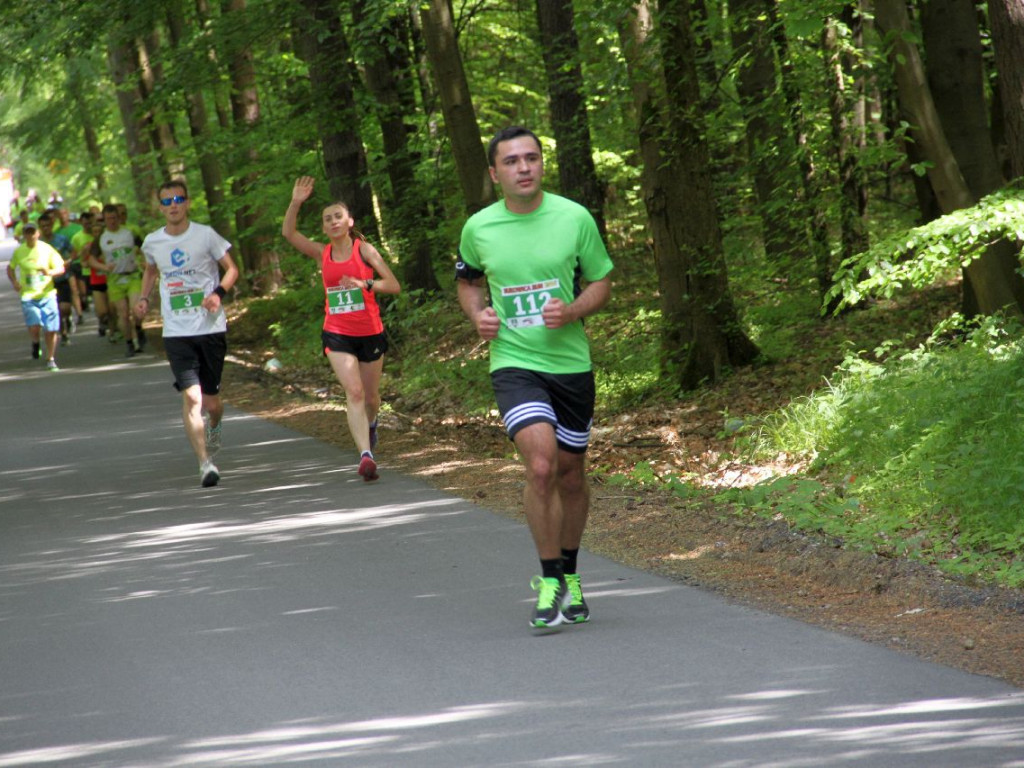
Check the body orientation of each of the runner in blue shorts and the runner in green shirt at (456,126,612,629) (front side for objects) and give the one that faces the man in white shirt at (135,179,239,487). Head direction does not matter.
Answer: the runner in blue shorts

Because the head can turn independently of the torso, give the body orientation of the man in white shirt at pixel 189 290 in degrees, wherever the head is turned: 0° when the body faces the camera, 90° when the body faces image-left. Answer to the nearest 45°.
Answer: approximately 0°

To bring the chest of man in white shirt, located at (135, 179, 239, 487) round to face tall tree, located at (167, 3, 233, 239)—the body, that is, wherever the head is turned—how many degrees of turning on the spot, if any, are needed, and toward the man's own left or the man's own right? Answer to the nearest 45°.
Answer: approximately 180°

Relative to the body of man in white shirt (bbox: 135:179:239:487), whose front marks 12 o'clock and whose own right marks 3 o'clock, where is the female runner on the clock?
The female runner is roughly at 10 o'clock from the man in white shirt.

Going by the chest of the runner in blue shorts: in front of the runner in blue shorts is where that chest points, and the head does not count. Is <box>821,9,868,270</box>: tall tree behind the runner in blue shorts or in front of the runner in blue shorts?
in front

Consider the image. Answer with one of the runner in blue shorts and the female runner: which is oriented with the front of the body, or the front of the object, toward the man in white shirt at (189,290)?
the runner in blue shorts

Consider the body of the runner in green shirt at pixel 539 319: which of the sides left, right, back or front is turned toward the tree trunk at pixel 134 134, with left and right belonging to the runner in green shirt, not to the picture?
back

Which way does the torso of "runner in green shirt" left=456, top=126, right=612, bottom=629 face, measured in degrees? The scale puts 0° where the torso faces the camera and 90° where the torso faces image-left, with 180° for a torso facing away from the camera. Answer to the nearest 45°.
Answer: approximately 0°

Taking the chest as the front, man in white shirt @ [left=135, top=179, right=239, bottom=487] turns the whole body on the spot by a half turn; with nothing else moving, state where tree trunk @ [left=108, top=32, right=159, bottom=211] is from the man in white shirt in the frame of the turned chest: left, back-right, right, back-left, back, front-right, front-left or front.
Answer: front
